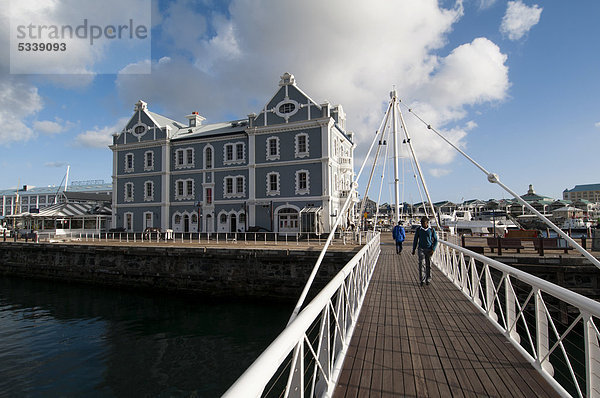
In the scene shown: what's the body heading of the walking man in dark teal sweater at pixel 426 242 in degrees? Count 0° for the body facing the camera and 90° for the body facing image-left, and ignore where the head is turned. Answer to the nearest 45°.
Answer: approximately 0°

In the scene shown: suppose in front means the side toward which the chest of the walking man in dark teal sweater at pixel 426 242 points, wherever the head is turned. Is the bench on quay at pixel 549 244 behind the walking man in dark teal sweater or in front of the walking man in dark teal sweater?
behind

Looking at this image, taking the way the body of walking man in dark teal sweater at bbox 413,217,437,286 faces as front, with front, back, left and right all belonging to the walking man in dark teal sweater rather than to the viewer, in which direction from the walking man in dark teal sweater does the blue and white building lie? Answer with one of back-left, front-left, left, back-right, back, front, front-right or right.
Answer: back-right

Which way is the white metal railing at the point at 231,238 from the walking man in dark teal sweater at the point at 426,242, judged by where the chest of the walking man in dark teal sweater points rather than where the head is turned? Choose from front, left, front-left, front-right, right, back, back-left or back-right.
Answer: back-right

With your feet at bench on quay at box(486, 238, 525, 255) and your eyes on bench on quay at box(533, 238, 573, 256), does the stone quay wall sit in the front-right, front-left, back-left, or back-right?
back-right

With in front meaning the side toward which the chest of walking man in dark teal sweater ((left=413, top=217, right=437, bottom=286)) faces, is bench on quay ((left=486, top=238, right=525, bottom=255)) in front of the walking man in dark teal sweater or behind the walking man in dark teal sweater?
behind
